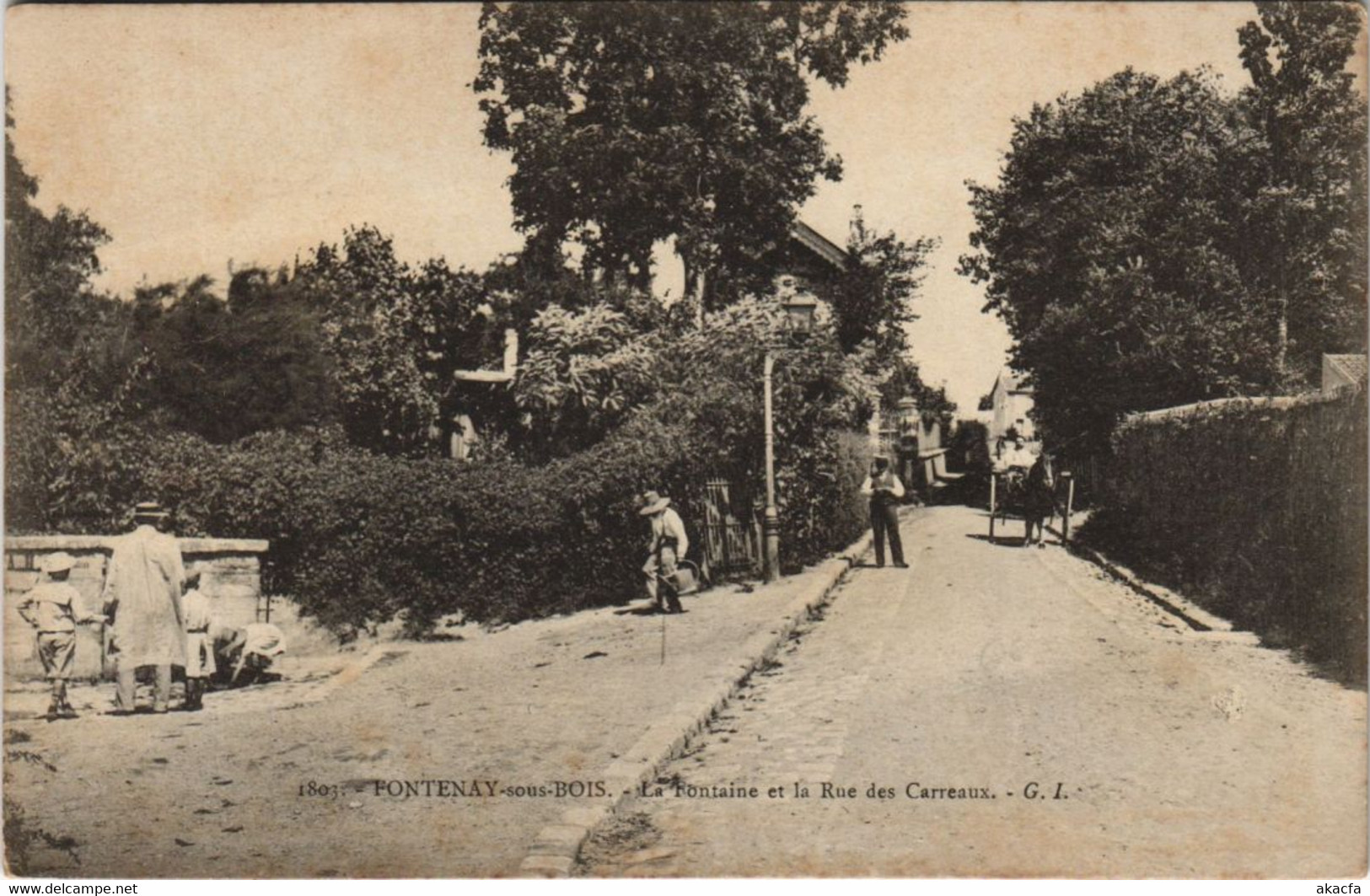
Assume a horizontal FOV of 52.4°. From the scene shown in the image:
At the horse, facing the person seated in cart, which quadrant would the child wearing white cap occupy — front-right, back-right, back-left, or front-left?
back-left

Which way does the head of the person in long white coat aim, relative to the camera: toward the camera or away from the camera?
away from the camera

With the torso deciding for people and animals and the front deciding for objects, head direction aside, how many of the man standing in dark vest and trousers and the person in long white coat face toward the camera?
1

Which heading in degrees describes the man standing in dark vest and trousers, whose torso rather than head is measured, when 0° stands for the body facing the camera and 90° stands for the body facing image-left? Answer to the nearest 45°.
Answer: approximately 0°

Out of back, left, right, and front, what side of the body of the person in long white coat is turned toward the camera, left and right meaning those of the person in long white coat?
back

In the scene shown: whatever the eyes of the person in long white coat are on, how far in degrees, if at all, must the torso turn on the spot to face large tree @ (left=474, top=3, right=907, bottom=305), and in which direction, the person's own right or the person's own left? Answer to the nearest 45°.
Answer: approximately 45° to the person's own right

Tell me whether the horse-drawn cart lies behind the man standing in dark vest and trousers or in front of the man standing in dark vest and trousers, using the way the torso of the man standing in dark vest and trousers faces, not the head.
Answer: behind

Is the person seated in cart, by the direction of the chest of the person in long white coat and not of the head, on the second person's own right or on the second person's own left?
on the second person's own right
